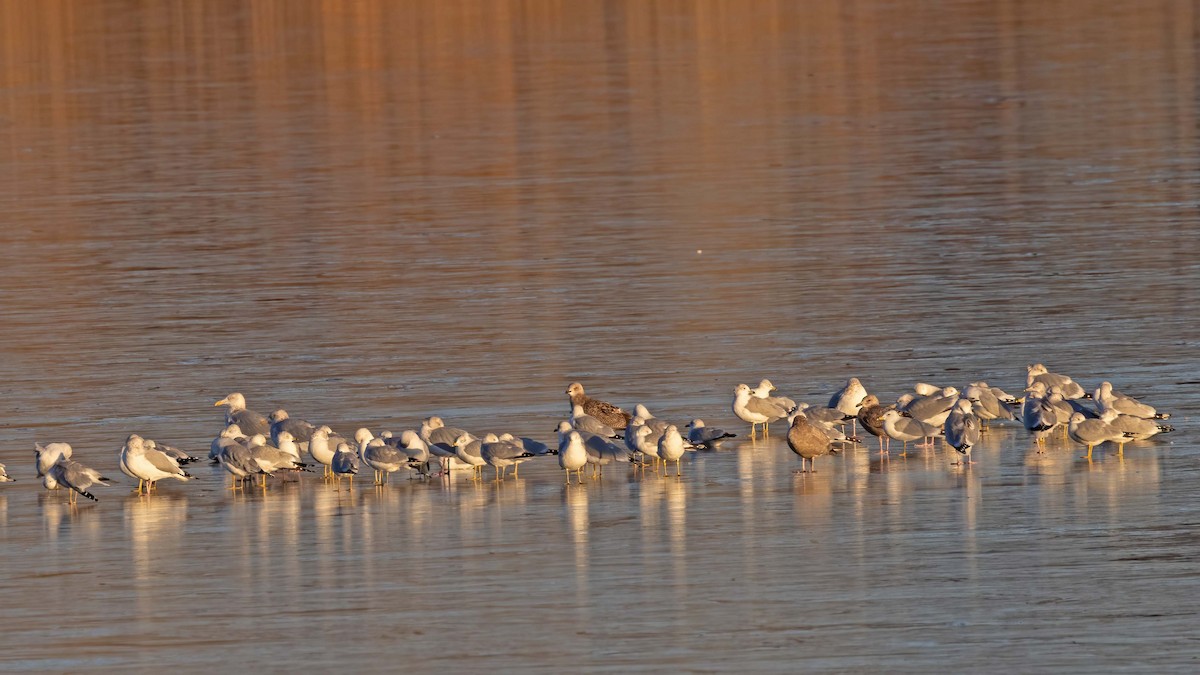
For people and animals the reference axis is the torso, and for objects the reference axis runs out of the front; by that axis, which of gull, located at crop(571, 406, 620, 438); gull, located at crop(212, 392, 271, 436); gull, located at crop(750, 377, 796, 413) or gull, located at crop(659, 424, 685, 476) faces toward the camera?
gull, located at crop(659, 424, 685, 476)

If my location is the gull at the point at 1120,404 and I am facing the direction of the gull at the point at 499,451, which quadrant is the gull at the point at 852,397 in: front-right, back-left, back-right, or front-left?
front-right

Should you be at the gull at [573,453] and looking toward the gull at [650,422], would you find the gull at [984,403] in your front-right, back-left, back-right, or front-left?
front-right

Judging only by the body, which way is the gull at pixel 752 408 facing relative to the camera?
to the viewer's left

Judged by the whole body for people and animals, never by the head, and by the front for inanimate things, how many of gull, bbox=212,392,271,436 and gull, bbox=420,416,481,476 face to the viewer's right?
0

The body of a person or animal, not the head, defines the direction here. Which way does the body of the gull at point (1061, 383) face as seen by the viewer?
to the viewer's left

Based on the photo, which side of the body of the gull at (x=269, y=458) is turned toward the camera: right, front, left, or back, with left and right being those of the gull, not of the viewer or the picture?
left

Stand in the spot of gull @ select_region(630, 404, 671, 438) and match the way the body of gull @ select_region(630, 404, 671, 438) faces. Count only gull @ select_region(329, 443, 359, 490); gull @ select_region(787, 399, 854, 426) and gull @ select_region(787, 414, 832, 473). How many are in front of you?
1

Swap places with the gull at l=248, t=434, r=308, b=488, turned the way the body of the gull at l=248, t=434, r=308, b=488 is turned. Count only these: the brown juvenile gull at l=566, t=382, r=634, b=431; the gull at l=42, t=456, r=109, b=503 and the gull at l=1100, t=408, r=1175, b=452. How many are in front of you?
1

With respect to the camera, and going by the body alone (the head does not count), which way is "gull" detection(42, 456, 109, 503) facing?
to the viewer's left

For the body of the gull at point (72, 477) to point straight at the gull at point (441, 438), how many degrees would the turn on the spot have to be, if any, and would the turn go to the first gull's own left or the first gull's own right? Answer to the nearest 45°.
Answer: approximately 180°

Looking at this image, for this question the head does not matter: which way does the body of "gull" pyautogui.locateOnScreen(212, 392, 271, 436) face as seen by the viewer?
to the viewer's left

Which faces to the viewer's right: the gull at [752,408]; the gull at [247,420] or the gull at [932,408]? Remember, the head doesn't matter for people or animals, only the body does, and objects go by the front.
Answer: the gull at [932,408]

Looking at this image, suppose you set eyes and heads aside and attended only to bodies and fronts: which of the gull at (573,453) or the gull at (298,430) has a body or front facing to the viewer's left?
the gull at (298,430)

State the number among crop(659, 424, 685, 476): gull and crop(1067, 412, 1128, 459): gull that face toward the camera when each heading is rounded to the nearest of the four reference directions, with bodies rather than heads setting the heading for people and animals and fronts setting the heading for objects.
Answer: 1

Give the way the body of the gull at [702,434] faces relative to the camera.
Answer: to the viewer's left
